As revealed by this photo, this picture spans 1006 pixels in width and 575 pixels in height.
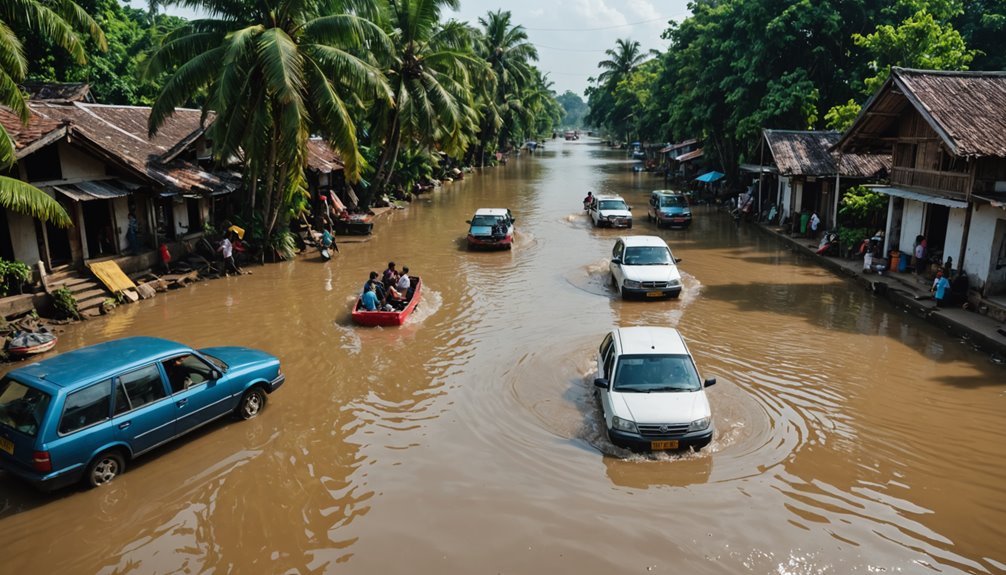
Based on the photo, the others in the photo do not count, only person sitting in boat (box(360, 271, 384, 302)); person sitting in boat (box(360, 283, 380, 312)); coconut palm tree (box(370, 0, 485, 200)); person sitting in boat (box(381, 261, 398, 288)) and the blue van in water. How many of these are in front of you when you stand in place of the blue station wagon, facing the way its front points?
5

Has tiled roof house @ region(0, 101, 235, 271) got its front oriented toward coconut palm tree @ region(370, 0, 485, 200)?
no

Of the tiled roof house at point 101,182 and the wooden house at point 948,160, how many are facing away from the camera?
0

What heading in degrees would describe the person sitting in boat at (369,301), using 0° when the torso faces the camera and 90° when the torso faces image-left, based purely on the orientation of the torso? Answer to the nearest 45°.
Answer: approximately 225°

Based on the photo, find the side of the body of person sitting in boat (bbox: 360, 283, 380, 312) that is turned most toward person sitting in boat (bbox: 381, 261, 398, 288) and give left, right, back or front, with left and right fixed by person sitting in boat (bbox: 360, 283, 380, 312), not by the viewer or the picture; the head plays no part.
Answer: front

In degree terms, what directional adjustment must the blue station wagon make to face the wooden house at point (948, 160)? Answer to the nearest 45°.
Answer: approximately 45° to its right

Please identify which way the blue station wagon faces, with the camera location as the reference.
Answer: facing away from the viewer and to the right of the viewer

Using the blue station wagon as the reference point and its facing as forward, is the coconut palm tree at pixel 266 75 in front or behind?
in front

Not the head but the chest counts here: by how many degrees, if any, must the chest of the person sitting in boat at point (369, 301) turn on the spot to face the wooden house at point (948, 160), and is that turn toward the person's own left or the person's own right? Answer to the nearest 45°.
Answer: approximately 45° to the person's own right

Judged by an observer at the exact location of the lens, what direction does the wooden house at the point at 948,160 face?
facing the viewer and to the left of the viewer

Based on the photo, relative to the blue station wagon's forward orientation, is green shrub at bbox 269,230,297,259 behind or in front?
in front

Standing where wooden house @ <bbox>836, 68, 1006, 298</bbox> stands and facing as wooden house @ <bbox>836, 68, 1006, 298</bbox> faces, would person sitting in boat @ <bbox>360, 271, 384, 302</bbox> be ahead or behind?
ahead

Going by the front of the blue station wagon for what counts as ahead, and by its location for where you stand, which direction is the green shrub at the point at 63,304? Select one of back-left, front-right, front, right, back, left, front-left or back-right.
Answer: front-left

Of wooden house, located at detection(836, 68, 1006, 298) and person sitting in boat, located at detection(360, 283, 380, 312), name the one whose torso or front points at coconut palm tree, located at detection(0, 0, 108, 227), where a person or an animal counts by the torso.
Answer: the wooden house
